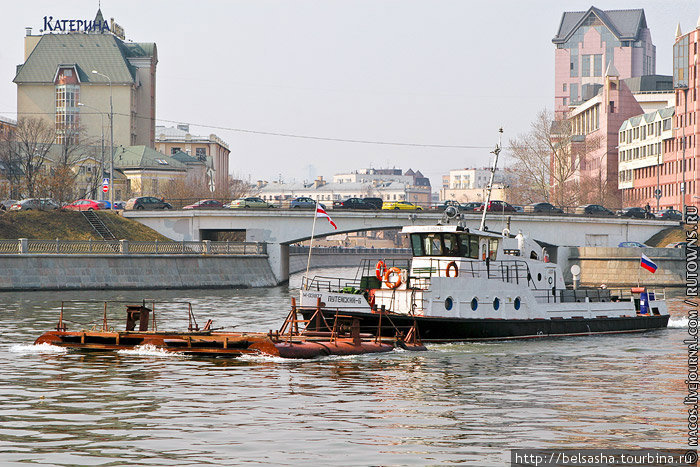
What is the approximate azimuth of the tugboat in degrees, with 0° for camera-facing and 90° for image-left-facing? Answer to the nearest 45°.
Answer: approximately 45°

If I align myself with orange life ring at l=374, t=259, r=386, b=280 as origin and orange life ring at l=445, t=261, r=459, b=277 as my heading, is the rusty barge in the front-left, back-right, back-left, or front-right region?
back-right

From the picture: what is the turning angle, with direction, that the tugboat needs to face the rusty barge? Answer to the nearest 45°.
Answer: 0° — it already faces it
